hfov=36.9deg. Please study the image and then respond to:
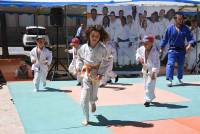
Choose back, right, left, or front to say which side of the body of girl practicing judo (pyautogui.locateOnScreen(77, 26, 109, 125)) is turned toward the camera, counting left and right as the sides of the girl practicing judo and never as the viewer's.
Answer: front

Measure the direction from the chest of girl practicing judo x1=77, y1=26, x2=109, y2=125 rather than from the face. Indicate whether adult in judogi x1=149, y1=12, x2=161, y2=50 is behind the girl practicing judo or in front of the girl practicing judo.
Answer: behind

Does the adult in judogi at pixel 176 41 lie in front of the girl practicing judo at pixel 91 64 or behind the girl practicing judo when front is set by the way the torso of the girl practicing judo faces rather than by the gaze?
behind

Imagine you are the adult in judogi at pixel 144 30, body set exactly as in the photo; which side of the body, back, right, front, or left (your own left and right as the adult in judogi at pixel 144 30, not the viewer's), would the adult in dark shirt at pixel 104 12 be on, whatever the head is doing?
right

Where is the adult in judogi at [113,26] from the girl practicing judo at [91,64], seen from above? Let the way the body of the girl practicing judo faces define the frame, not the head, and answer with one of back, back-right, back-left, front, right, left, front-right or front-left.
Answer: back

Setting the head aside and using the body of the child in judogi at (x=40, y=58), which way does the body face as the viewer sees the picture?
toward the camera

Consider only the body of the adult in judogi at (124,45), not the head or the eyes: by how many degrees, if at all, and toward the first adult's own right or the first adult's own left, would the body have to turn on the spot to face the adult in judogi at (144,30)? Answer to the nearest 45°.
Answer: approximately 90° to the first adult's own left

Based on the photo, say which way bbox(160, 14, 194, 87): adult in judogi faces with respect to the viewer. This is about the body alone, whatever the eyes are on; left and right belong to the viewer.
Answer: facing the viewer

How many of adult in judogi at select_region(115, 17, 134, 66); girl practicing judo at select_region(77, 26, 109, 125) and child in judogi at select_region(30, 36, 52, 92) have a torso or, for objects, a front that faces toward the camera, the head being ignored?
3

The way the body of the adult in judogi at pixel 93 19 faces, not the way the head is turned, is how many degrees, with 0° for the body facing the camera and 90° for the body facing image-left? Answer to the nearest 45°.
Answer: approximately 0°

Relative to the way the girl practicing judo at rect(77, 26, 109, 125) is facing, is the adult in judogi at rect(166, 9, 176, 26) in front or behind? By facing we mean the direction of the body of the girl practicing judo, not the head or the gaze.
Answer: behind

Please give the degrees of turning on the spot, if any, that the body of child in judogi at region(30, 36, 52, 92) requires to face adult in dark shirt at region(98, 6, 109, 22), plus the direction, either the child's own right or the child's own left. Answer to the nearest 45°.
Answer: approximately 135° to the child's own left
